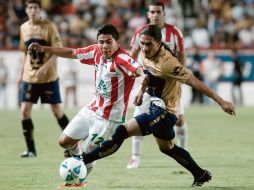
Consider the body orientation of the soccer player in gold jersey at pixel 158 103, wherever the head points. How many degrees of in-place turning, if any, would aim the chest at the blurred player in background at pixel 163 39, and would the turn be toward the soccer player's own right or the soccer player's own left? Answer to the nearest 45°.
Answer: approximately 135° to the soccer player's own right

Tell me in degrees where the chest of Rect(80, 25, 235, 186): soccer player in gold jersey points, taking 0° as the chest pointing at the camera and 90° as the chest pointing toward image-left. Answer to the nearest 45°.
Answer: approximately 45°

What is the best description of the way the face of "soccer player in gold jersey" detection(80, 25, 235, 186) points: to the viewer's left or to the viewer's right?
to the viewer's left

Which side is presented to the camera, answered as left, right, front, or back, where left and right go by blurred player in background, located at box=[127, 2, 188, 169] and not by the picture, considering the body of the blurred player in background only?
front

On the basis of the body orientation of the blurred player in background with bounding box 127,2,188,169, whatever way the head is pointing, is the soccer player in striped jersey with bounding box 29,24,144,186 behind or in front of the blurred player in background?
in front

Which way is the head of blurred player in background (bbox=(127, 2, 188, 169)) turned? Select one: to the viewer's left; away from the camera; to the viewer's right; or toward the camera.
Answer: toward the camera

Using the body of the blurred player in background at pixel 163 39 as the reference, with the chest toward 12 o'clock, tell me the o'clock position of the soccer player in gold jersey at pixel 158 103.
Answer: The soccer player in gold jersey is roughly at 12 o'clock from the blurred player in background.

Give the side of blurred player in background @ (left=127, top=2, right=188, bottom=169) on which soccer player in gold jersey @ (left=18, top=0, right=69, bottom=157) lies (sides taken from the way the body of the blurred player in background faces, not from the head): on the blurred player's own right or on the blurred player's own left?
on the blurred player's own right
